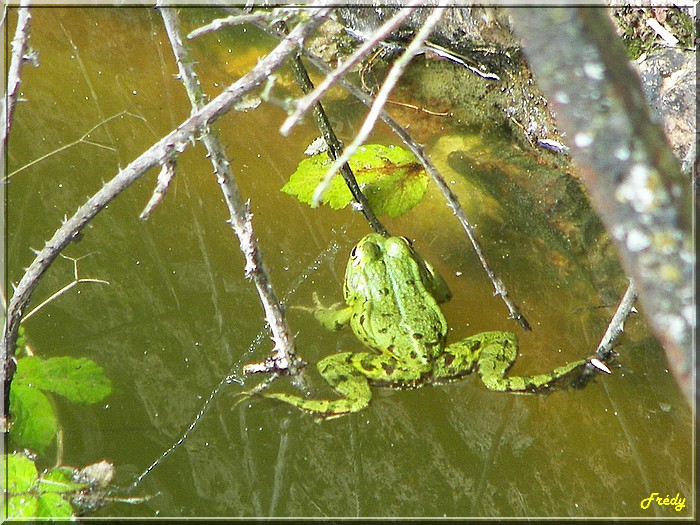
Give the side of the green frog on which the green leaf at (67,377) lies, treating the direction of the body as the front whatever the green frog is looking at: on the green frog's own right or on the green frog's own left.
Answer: on the green frog's own left

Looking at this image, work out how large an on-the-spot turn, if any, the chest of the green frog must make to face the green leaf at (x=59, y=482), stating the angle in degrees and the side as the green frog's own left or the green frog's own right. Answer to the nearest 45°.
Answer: approximately 135° to the green frog's own left

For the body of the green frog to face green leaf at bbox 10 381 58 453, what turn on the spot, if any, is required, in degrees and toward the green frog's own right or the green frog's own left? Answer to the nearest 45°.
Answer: approximately 135° to the green frog's own left

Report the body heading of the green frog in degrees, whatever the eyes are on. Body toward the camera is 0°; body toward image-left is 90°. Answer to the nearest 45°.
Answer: approximately 180°
